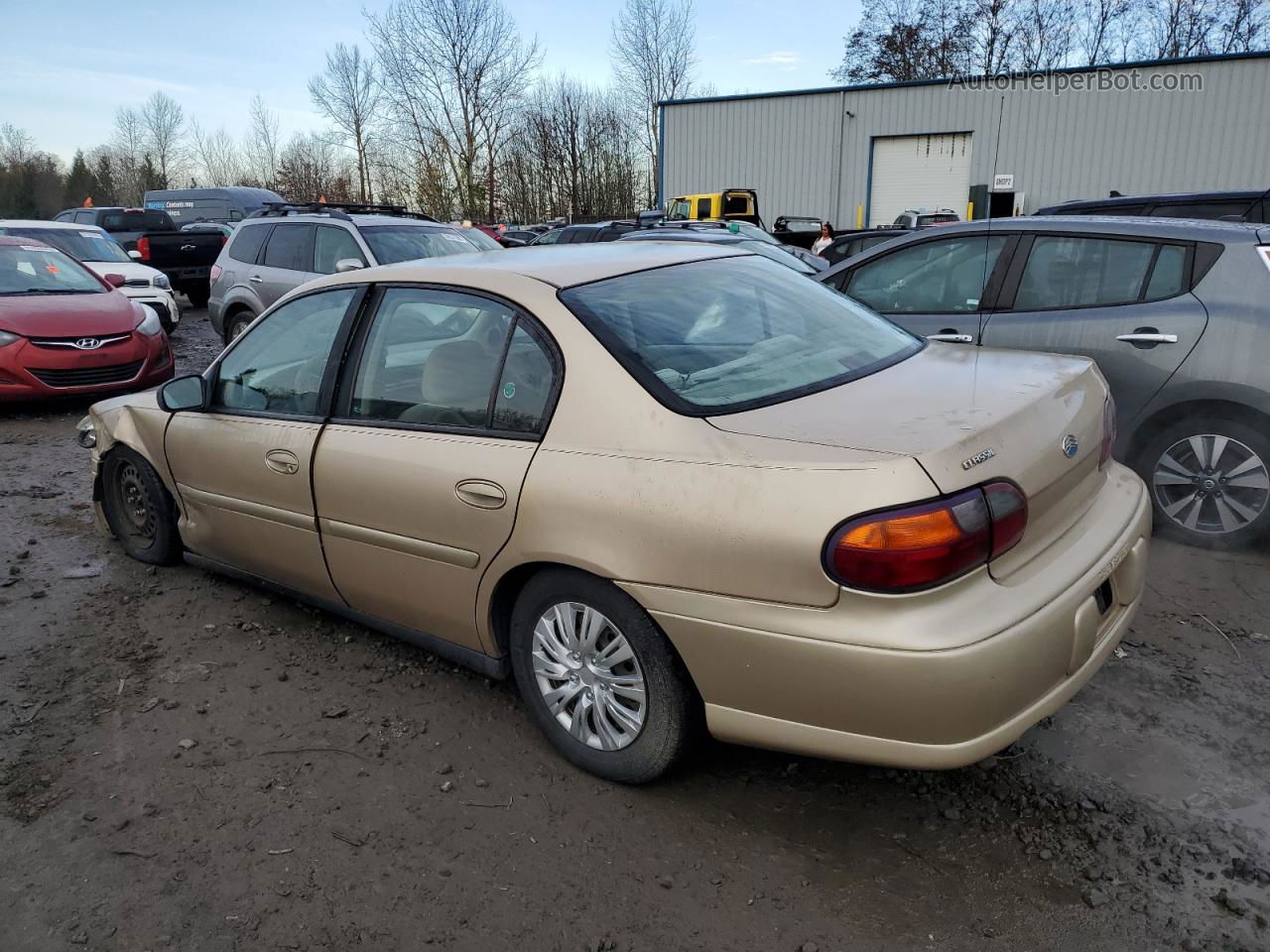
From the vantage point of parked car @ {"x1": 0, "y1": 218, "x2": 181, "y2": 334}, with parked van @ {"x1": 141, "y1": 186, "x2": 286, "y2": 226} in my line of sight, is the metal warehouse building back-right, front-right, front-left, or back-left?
front-right

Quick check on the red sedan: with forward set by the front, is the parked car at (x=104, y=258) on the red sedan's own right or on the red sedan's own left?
on the red sedan's own left

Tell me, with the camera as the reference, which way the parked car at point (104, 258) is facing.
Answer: facing the viewer and to the right of the viewer

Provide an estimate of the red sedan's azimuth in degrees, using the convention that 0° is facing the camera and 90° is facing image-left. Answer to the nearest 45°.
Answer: approximately 315°

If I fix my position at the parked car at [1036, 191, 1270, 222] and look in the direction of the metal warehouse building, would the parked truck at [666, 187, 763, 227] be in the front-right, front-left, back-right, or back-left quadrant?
front-left

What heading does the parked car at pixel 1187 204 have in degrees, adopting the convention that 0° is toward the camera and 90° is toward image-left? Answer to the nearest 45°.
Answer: approximately 90°

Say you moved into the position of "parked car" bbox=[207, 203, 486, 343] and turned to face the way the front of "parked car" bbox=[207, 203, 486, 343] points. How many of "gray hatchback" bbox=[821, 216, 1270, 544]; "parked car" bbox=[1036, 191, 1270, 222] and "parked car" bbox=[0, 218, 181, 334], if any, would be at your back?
1

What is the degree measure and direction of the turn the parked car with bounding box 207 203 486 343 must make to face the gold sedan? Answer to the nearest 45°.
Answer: approximately 45° to its right

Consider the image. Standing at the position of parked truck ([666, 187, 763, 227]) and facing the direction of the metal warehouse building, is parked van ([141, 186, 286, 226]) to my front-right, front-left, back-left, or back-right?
back-left

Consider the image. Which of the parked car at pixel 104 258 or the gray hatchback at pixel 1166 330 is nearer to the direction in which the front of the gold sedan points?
the parked car

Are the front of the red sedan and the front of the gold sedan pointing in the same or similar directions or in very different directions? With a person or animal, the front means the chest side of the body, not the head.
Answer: very different directions

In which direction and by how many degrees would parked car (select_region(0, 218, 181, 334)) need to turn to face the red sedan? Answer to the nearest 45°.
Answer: approximately 45° to its right

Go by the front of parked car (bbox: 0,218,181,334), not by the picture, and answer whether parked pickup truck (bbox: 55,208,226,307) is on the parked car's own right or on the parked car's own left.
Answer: on the parked car's own left

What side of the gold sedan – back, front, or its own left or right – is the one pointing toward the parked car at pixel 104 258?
front
